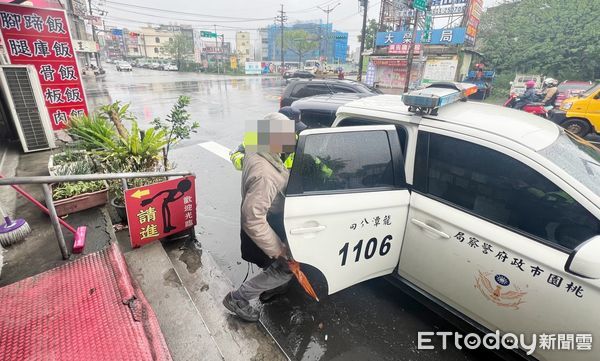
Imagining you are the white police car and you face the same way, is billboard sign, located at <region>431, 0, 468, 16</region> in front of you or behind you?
behind

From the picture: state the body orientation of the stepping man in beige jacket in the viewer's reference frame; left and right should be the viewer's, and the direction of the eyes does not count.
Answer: facing to the right of the viewer

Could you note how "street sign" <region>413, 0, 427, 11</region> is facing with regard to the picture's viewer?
facing the viewer

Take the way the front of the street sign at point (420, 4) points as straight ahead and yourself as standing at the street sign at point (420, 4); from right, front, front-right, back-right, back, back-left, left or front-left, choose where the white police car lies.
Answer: front

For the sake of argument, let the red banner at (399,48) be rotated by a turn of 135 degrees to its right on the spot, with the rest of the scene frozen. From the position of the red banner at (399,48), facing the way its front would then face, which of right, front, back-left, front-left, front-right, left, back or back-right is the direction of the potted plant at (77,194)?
back-left

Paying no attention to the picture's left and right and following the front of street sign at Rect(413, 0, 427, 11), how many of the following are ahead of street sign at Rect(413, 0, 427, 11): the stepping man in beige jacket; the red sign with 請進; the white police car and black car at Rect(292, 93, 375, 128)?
4

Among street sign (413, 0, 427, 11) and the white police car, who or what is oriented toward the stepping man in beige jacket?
the street sign

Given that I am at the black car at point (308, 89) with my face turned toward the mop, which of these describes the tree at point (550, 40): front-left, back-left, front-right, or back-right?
back-left

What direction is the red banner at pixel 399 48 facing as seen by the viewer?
toward the camera

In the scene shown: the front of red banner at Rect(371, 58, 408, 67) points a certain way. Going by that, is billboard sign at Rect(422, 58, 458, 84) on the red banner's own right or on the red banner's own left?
on the red banner's own left

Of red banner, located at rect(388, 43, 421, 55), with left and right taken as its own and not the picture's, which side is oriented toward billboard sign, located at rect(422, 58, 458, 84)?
left

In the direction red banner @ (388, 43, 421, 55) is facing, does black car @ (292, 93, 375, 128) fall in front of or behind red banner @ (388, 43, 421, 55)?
in front

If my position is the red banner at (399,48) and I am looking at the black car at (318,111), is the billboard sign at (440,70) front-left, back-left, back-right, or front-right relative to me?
front-left

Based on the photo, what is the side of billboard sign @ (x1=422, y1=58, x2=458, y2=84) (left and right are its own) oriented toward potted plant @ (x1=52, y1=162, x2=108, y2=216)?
front
